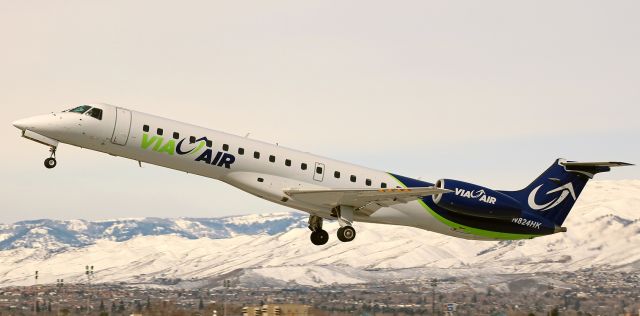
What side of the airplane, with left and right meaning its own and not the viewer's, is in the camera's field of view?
left
